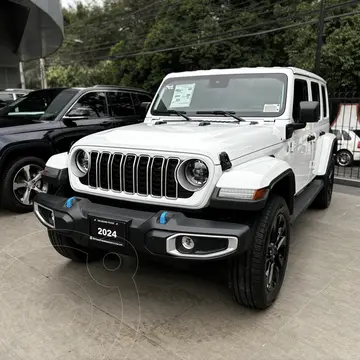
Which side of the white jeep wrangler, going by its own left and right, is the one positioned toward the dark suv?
right

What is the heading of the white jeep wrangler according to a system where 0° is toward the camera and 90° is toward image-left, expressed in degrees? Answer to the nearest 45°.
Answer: approximately 45°

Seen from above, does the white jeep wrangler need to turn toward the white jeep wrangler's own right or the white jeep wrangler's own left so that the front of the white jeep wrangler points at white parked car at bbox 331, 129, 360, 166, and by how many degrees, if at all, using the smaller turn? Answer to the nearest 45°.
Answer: approximately 180°

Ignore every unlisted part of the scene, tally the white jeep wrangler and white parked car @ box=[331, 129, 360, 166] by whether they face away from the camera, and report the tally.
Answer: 0

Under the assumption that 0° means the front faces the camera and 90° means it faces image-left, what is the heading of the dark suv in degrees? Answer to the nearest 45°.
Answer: approximately 45°
